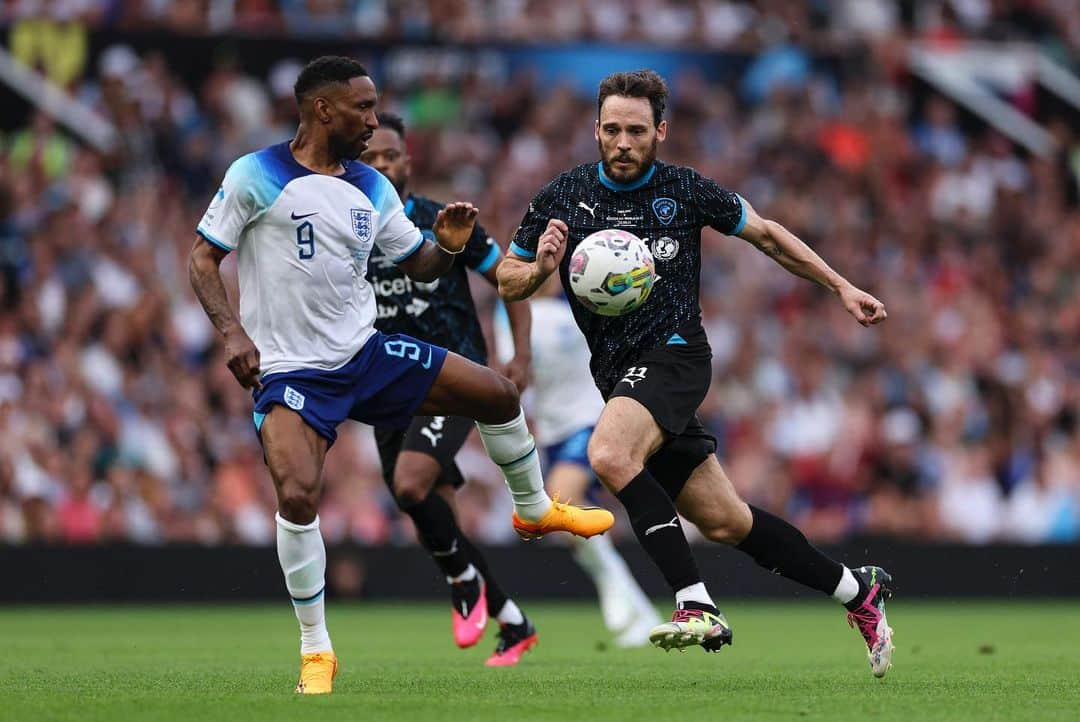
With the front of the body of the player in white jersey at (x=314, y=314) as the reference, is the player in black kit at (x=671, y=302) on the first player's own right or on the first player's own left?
on the first player's own left

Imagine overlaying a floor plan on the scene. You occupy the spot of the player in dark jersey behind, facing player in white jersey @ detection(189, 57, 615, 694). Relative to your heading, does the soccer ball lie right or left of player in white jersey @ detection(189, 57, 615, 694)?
left

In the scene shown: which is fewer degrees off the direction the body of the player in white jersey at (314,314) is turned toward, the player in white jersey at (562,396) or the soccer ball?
the soccer ball

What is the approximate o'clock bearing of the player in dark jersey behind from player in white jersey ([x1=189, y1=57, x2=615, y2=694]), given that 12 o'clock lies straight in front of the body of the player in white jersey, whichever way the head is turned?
The player in dark jersey behind is roughly at 8 o'clock from the player in white jersey.

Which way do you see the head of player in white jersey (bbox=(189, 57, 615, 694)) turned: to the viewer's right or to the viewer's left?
to the viewer's right

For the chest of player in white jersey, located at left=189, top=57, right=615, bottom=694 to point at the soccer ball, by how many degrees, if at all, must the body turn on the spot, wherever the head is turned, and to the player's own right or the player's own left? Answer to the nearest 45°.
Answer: approximately 45° to the player's own left

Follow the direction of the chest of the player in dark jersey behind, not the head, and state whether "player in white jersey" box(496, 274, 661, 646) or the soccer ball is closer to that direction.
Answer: the soccer ball

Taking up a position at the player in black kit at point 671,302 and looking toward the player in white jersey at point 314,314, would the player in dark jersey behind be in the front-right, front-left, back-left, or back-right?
front-right

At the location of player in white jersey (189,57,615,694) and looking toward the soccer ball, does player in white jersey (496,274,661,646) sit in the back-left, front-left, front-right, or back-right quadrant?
front-left

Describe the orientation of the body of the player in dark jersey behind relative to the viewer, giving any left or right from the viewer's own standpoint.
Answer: facing the viewer and to the left of the viewer

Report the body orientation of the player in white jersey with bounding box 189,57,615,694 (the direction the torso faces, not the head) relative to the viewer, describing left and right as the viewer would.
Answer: facing the viewer and to the right of the viewer

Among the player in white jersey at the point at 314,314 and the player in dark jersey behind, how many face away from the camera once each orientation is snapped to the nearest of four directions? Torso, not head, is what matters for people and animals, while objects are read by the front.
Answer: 0
